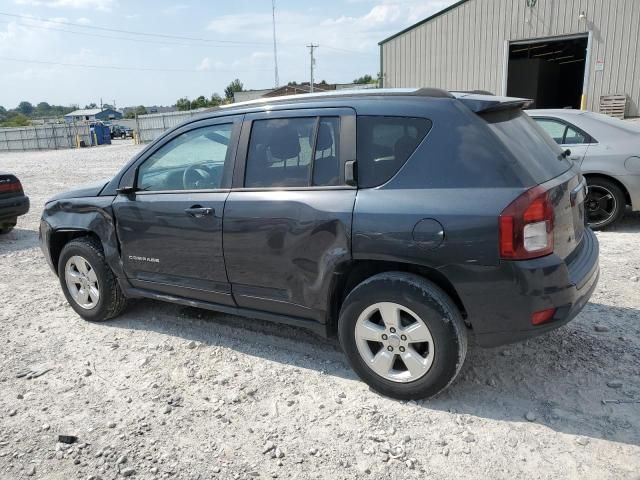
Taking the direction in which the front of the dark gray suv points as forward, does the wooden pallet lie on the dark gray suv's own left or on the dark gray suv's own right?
on the dark gray suv's own right

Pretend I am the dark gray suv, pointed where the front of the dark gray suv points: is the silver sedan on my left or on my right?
on my right

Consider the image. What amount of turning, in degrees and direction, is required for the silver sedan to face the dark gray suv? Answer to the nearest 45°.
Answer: approximately 90° to its left

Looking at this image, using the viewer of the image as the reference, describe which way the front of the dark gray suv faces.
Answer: facing away from the viewer and to the left of the viewer

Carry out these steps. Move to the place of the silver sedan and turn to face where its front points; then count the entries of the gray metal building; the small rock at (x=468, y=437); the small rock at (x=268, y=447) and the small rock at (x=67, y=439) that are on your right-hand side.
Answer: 1

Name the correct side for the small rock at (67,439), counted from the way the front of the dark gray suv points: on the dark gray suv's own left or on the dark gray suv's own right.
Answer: on the dark gray suv's own left

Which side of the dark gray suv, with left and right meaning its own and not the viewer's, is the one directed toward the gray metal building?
right

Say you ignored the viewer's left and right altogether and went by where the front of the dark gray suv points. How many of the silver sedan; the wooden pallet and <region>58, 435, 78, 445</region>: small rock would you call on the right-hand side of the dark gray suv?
2

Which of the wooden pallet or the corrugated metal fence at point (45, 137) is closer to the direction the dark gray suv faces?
the corrugated metal fence

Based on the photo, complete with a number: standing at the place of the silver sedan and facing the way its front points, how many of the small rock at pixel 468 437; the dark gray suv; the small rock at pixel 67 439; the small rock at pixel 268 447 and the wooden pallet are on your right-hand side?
1
